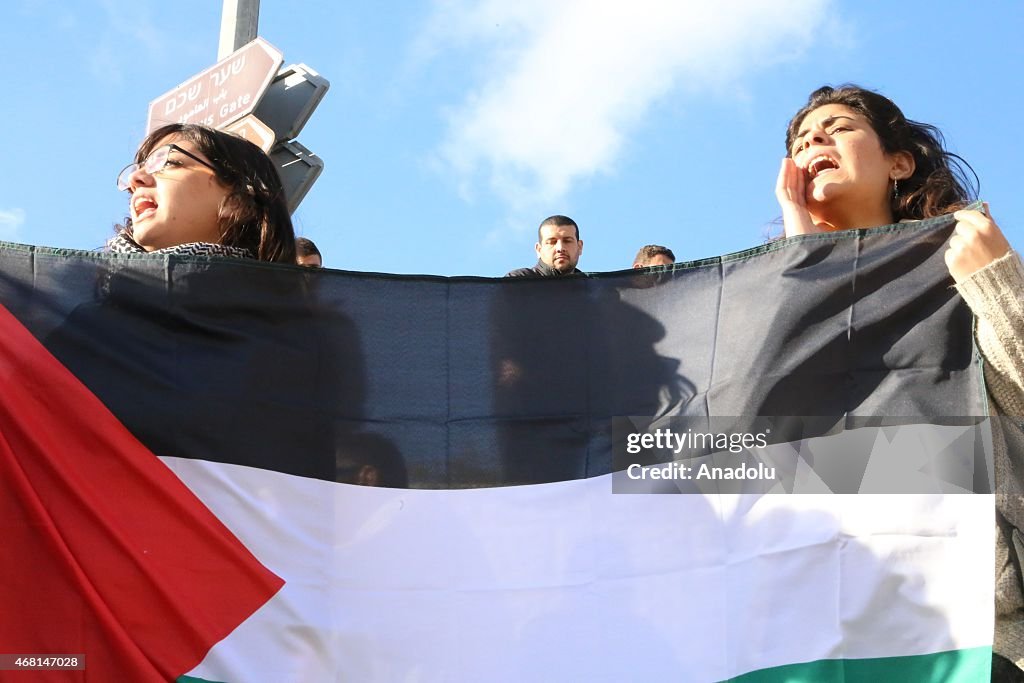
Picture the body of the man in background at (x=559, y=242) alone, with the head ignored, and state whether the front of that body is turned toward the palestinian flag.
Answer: yes

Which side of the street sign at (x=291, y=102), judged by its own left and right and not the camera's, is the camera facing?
back

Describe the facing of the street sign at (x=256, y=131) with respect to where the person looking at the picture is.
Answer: facing the viewer

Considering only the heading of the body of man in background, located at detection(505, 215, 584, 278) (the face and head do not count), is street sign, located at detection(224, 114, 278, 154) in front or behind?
in front

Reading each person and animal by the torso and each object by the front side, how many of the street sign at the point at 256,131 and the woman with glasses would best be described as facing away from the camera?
0

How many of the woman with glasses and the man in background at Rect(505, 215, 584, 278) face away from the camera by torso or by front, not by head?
0

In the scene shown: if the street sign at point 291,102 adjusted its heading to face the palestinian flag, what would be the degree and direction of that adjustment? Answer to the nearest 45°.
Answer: approximately 180°

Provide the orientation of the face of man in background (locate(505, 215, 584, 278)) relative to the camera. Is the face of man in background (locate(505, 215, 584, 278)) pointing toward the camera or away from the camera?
toward the camera

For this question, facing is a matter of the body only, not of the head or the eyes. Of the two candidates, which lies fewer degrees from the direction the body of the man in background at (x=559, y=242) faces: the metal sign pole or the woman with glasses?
the woman with glasses

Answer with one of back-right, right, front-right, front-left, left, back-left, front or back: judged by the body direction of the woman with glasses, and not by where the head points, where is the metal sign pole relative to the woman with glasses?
back-right

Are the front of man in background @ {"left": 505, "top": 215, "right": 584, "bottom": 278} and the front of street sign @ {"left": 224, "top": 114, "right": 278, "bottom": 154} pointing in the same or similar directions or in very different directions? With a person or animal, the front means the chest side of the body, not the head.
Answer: same or similar directions

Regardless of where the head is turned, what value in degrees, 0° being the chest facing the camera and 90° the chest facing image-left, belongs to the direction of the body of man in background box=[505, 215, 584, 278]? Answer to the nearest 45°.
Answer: approximately 0°

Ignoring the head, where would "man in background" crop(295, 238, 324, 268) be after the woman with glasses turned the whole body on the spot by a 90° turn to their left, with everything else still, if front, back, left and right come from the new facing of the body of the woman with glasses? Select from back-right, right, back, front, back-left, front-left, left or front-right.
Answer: back-left

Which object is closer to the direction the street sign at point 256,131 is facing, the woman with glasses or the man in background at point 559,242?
the woman with glasses
